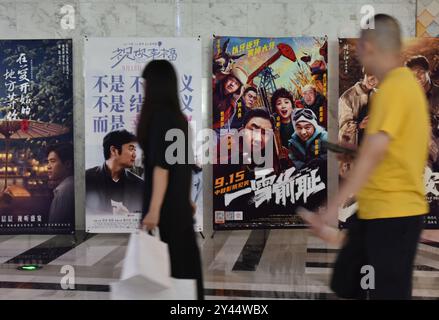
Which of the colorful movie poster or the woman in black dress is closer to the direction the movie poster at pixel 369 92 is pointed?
the woman in black dress

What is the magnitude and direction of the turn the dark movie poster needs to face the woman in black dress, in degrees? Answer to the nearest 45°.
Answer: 0° — it already faces them

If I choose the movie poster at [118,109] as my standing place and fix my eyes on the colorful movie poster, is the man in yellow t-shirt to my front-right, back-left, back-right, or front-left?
front-right

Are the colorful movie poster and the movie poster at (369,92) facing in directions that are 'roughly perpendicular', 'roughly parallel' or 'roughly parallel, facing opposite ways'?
roughly parallel

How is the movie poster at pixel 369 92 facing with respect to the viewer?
toward the camera

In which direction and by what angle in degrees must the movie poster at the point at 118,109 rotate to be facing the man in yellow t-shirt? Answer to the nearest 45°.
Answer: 0° — it already faces them

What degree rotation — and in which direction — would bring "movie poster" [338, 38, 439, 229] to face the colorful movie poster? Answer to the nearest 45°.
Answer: approximately 90° to its right

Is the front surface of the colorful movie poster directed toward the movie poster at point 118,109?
no

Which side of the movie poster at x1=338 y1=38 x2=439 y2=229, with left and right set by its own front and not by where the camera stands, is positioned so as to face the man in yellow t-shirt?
front

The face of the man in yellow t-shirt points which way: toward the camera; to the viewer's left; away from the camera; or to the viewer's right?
to the viewer's left

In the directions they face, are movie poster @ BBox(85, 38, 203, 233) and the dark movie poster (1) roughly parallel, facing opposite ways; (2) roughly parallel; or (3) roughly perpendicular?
roughly parallel

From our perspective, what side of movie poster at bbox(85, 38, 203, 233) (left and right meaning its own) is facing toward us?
front

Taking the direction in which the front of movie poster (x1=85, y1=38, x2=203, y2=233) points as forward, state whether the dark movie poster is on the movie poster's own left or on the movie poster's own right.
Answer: on the movie poster's own right

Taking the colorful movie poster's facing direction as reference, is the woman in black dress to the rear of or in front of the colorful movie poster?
in front

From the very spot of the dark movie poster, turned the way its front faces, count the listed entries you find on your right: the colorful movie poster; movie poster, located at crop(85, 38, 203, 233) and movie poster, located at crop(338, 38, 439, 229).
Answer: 0

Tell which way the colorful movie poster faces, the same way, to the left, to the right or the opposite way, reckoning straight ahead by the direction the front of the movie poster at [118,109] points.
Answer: the same way

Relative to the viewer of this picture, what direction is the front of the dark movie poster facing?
facing the viewer

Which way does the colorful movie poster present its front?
toward the camera
